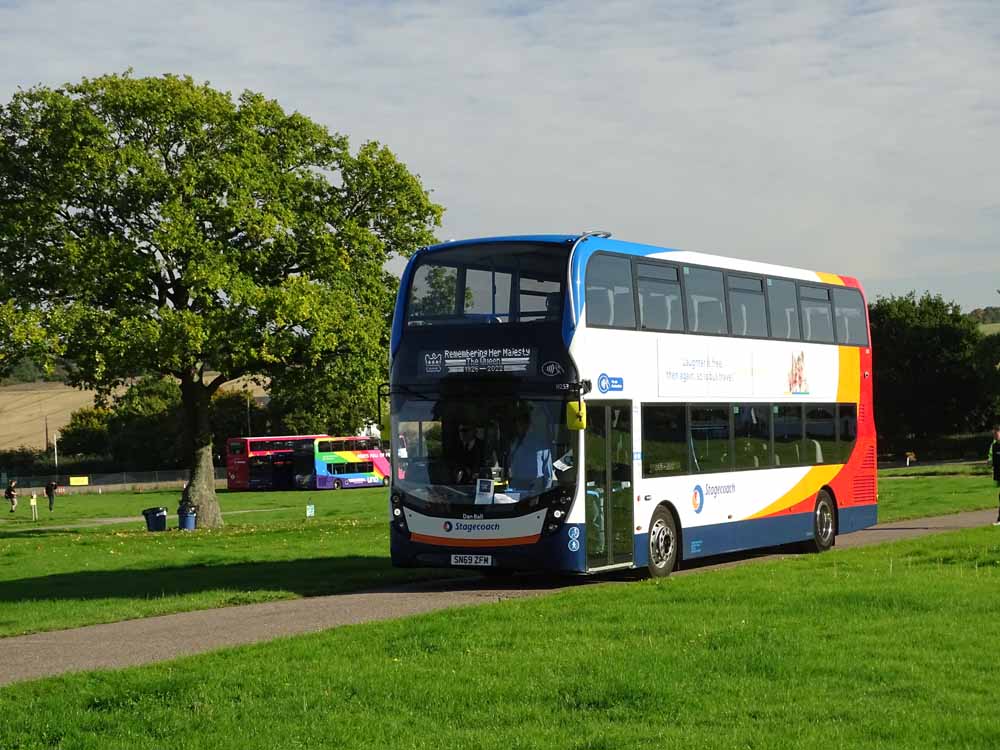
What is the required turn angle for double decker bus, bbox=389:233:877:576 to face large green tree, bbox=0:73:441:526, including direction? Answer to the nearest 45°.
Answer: approximately 90° to its right

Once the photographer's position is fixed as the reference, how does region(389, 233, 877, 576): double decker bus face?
facing the viewer and to the left of the viewer

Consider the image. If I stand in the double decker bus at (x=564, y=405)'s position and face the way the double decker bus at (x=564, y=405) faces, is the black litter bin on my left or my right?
on my right
